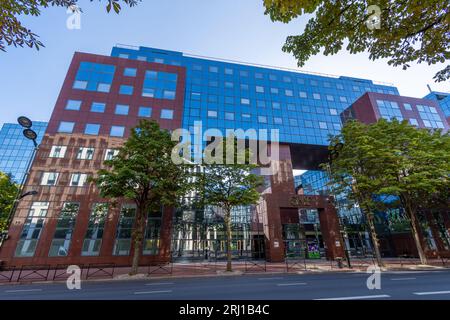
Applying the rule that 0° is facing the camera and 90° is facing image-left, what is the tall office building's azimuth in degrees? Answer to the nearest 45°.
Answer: approximately 0°
